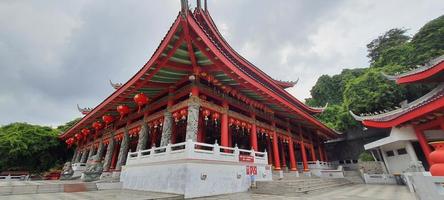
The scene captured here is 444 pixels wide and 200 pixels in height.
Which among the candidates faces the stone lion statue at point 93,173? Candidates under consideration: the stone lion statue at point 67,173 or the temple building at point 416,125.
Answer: the temple building

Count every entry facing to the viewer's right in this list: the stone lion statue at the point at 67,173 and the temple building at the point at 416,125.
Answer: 0

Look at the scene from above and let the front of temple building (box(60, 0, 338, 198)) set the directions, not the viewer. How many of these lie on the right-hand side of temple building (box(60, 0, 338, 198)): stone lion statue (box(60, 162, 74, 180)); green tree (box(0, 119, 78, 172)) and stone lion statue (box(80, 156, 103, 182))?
3

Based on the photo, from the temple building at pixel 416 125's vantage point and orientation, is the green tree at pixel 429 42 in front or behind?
behind

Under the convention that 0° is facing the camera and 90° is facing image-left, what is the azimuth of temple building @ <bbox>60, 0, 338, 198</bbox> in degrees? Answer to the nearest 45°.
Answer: approximately 45°

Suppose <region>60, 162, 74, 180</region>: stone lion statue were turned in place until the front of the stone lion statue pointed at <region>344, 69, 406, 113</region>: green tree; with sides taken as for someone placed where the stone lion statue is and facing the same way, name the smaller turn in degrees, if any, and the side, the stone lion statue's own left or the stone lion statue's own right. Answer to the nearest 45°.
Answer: approximately 135° to the stone lion statue's own left

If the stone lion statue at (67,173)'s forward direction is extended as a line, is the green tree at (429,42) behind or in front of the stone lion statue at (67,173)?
behind

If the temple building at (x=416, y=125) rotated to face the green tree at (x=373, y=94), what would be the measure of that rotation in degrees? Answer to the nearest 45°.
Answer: approximately 135° to its right

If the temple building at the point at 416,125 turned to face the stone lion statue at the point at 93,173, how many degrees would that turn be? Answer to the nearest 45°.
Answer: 0° — it already faces it

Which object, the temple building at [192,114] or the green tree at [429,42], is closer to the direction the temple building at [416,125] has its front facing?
the temple building

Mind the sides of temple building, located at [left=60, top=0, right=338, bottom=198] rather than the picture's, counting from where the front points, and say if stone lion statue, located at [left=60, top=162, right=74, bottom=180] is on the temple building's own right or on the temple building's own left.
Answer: on the temple building's own right

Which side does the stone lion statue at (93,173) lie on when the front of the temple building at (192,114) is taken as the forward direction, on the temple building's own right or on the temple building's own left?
on the temple building's own right

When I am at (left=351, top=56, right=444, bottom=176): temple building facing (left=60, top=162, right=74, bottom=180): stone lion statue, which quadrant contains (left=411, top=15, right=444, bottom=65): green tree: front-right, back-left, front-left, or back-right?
back-right

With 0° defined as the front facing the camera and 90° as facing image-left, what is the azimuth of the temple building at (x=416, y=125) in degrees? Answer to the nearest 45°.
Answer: approximately 45°

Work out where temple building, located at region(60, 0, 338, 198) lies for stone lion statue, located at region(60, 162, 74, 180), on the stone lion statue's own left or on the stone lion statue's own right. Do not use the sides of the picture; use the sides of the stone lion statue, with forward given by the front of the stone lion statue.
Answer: on the stone lion statue's own left
